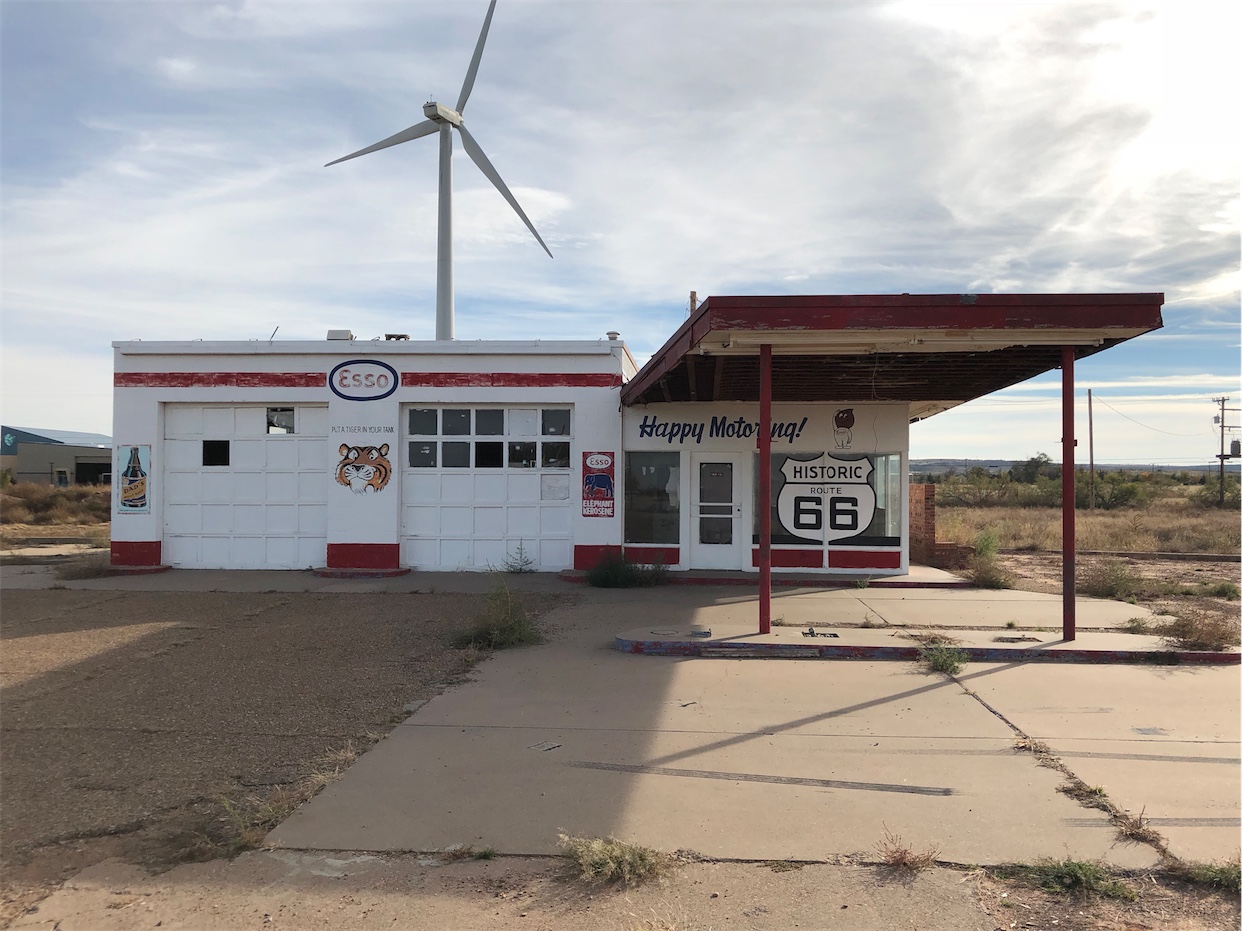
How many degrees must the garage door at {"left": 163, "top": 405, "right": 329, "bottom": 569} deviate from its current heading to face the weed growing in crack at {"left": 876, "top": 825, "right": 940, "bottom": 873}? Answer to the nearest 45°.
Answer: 0° — it already faces it

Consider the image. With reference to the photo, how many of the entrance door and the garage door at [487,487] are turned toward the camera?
2

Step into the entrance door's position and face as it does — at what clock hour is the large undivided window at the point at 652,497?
The large undivided window is roughly at 3 o'clock from the entrance door.

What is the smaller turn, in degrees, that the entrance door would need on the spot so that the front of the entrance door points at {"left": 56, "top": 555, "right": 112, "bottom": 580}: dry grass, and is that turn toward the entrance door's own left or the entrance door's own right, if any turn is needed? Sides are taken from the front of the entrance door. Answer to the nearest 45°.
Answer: approximately 90° to the entrance door's own right

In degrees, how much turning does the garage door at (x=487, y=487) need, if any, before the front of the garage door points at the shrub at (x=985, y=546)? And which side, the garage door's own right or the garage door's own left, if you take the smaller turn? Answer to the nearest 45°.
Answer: approximately 90° to the garage door's own left

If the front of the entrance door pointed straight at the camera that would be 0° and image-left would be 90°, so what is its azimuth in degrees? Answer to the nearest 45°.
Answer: approximately 0°
